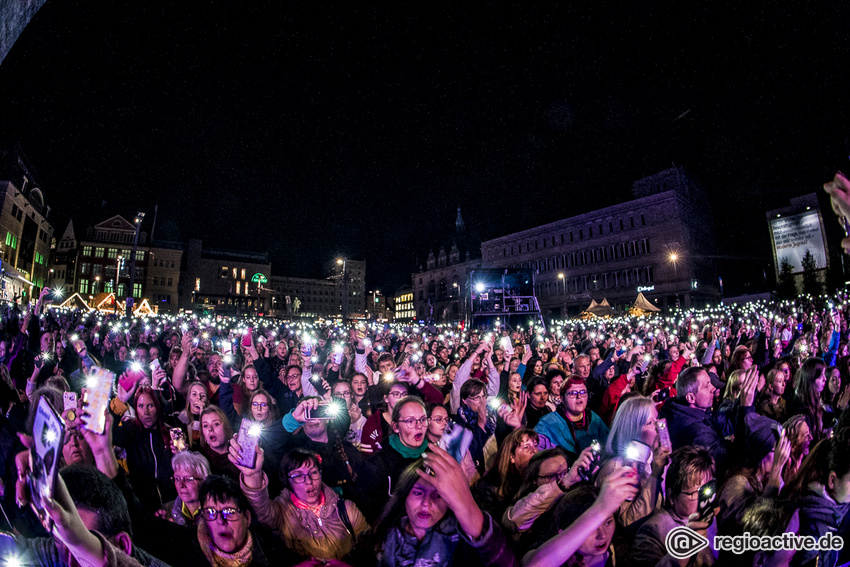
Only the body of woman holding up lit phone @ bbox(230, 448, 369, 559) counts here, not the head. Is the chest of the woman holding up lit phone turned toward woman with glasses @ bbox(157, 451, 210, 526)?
no

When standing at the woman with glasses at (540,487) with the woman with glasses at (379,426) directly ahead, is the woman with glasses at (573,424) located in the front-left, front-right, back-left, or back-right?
front-right

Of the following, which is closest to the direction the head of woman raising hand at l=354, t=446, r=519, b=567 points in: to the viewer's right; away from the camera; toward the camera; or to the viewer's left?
toward the camera

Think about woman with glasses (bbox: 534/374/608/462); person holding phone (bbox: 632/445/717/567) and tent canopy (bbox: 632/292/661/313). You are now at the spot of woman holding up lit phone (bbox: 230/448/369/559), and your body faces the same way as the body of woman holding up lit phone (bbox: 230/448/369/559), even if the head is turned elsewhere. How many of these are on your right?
0

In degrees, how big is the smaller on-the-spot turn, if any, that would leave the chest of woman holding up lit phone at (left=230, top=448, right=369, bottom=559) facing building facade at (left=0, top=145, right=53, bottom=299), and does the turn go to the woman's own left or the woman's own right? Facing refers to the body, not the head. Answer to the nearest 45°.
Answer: approximately 135° to the woman's own right

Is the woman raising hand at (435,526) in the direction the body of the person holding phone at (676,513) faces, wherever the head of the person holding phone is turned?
no

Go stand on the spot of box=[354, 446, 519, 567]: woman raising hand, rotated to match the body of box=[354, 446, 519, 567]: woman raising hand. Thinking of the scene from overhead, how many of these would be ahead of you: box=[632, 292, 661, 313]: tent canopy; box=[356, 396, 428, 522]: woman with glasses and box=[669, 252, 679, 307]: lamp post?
0

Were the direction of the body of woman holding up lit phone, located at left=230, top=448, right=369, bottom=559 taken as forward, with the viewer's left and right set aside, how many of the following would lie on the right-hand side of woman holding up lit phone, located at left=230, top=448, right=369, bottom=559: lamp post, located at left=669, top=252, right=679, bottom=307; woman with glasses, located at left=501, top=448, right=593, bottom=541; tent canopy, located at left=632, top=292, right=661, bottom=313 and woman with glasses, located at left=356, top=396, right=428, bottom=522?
0

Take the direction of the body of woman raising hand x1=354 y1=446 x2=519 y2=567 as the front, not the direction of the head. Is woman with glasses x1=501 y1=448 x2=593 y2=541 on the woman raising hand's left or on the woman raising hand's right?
on the woman raising hand's left

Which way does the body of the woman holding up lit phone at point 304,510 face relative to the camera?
toward the camera

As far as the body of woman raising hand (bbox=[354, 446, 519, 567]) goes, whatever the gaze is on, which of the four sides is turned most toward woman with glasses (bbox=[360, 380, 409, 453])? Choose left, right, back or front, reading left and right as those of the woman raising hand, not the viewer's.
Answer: back

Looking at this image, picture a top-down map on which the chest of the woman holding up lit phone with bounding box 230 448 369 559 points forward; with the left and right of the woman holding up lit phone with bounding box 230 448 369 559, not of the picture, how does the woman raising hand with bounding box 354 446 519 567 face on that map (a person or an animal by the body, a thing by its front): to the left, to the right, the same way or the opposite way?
the same way
